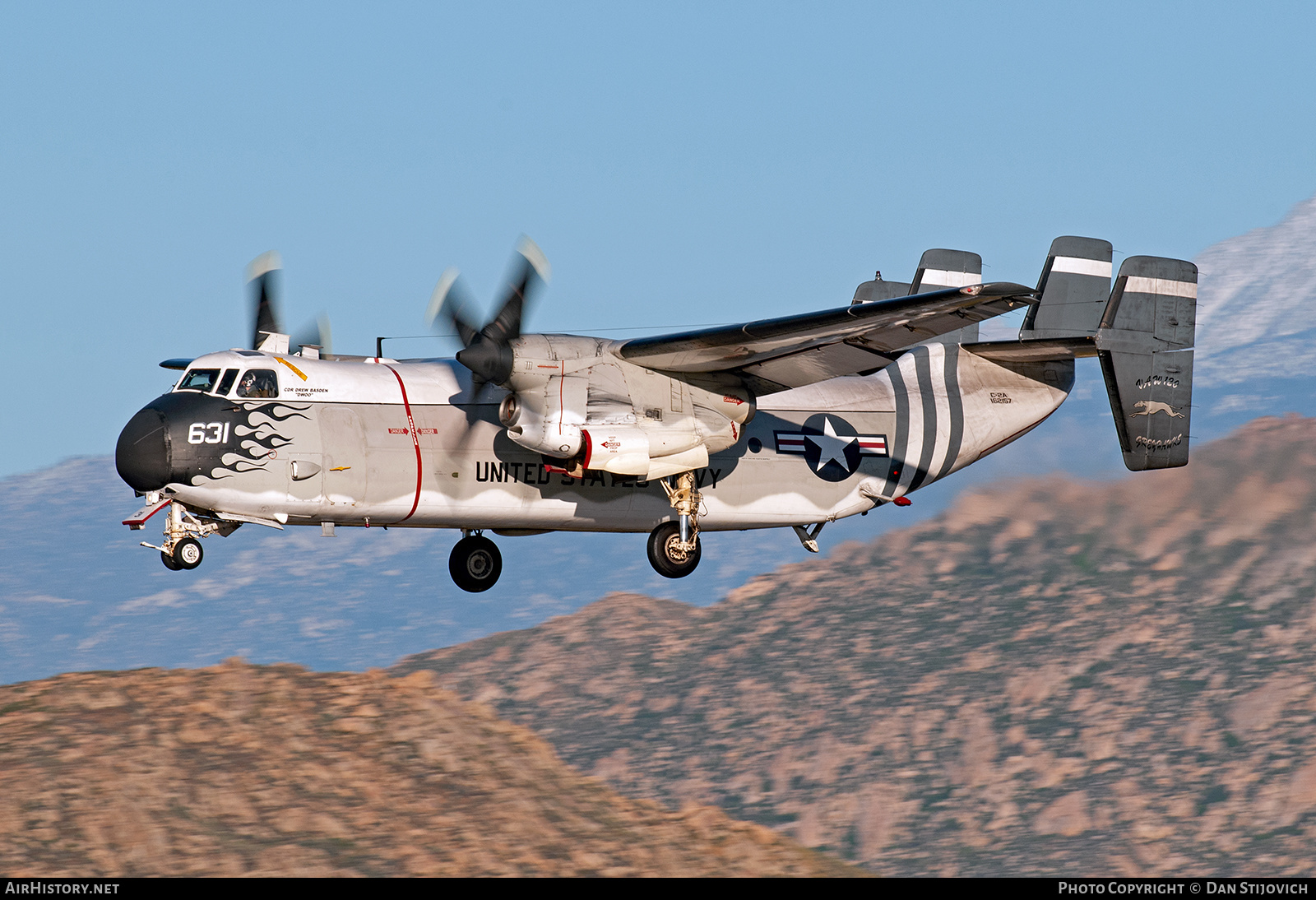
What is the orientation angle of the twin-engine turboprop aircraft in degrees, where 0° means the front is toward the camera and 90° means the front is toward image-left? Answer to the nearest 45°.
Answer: approximately 45°
